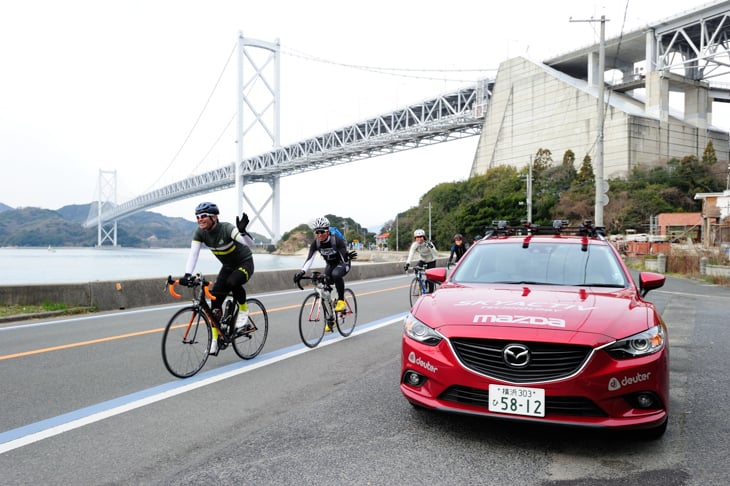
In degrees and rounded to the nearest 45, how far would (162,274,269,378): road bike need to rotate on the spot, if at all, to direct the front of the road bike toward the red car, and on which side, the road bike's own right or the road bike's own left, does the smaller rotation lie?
approximately 90° to the road bike's own left

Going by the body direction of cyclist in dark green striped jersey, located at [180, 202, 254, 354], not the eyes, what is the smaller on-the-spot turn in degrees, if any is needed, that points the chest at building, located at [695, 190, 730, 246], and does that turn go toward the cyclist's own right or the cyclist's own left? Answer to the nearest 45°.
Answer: approximately 180°

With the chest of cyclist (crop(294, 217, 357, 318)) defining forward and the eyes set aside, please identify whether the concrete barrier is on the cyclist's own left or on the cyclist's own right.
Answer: on the cyclist's own right

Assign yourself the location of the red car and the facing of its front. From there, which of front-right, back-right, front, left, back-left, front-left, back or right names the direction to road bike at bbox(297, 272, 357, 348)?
back-right

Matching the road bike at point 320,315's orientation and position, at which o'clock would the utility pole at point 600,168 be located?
The utility pole is roughly at 6 o'clock from the road bike.

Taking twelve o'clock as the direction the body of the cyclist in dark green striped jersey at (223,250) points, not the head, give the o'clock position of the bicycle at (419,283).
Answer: The bicycle is roughly at 6 o'clock from the cyclist in dark green striped jersey.

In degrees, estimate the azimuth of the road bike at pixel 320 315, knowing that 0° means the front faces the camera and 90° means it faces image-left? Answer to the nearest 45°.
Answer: approximately 45°

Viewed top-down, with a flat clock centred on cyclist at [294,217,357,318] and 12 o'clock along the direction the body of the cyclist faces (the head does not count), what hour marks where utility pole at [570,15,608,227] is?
The utility pole is roughly at 6 o'clock from the cyclist.

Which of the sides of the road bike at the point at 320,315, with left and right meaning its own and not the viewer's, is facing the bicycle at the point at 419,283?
back

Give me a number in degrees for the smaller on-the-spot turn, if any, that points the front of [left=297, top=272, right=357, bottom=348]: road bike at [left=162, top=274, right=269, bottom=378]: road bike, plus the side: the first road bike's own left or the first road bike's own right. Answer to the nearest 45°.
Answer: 0° — it already faces it
